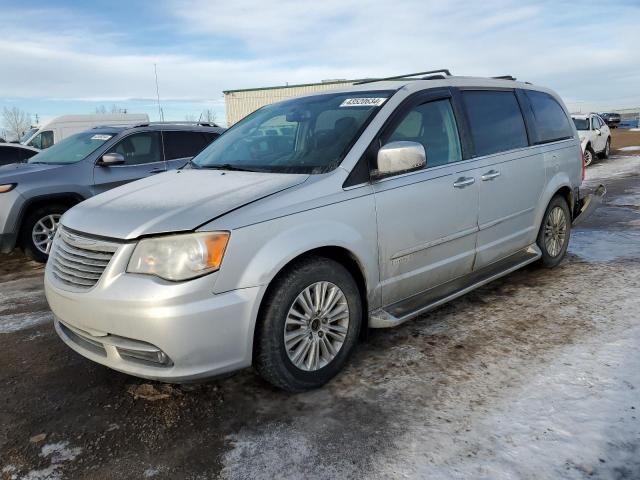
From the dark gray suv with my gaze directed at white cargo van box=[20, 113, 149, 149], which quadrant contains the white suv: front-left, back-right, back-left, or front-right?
front-right

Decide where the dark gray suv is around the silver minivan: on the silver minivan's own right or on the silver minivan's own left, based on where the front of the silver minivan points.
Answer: on the silver minivan's own right

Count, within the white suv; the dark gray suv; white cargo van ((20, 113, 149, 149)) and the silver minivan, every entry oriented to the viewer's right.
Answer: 0

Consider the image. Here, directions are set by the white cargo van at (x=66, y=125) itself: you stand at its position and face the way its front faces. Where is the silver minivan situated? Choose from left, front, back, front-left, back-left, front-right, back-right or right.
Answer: left

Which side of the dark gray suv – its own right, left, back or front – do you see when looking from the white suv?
back

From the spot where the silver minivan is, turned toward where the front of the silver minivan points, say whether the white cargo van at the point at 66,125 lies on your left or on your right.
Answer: on your right

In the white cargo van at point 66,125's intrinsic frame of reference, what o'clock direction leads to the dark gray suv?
The dark gray suv is roughly at 9 o'clock from the white cargo van.

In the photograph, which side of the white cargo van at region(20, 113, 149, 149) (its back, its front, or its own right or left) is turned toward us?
left

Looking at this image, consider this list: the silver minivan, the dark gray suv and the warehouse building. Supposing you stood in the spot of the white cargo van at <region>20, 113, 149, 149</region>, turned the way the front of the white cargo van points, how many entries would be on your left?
2

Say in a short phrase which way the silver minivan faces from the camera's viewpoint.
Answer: facing the viewer and to the left of the viewer
